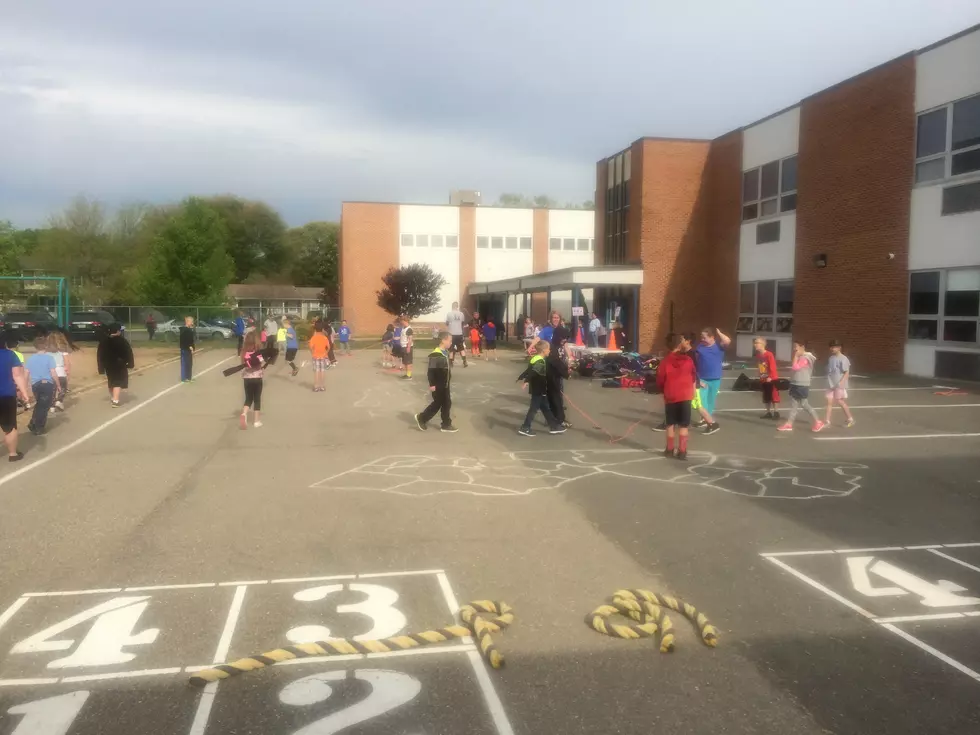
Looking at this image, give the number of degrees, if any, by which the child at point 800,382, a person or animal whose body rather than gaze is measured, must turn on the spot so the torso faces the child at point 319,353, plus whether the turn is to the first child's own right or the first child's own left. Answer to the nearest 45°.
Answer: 0° — they already face them

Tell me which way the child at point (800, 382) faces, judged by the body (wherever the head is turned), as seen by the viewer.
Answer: to the viewer's left

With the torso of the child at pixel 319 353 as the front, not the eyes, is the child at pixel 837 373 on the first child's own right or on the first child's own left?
on the first child's own right

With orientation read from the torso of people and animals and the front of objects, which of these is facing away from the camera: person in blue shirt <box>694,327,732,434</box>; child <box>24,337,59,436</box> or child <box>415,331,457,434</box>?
child <box>24,337,59,436</box>

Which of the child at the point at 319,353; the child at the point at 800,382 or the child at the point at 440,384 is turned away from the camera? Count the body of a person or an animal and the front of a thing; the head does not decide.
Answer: the child at the point at 319,353

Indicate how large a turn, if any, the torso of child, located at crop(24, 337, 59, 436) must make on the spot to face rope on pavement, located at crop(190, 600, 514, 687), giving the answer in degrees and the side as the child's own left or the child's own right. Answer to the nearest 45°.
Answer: approximately 180°

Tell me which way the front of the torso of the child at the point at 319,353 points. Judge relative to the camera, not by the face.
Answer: away from the camera

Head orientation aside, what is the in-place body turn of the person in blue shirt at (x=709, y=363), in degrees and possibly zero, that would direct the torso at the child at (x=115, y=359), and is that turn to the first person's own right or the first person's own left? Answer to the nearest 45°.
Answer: approximately 45° to the first person's own right

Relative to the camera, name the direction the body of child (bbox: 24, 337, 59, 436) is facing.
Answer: away from the camera

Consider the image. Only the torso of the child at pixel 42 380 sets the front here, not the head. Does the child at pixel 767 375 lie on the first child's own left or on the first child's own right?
on the first child's own right

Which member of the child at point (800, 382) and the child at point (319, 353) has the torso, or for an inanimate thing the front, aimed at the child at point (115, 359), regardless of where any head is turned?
the child at point (800, 382)

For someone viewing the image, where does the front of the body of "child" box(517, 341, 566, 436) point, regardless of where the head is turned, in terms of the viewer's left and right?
facing to the right of the viewer

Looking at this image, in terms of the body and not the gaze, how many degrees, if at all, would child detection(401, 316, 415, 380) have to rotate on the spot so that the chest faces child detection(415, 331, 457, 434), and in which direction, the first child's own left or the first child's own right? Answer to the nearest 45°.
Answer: approximately 90° to the first child's own left
